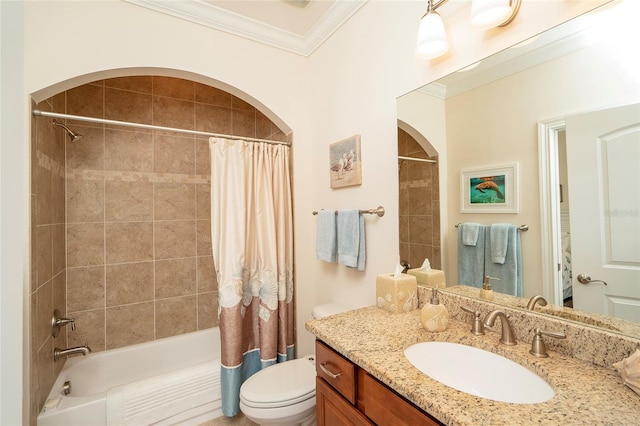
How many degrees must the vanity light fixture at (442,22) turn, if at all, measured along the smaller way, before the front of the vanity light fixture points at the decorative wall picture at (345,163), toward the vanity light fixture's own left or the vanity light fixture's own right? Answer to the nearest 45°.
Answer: approximately 90° to the vanity light fixture's own right

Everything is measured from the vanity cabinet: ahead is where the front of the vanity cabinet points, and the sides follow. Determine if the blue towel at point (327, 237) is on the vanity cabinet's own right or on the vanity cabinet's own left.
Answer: on the vanity cabinet's own right

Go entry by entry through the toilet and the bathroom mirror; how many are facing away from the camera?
0

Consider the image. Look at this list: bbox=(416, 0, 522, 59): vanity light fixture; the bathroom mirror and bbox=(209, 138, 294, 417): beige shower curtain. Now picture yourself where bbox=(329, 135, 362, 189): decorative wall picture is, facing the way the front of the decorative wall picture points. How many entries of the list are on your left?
2

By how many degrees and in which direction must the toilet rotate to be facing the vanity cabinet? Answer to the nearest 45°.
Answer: approximately 90° to its left

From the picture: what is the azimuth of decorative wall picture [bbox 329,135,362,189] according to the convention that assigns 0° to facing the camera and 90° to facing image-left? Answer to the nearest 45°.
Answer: approximately 45°
